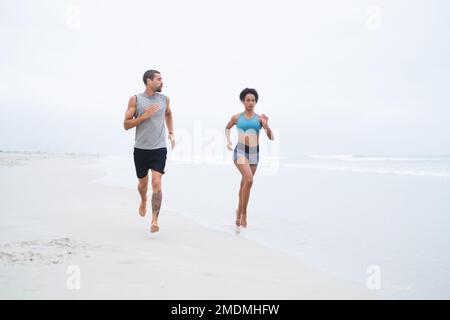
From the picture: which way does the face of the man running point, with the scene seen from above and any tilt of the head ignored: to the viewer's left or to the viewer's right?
to the viewer's right

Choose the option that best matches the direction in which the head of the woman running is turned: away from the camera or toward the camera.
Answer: toward the camera

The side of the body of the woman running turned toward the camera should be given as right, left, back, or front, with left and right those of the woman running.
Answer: front

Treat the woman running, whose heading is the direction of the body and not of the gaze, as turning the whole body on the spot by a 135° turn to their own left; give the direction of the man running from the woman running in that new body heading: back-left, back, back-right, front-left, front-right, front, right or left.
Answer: back
